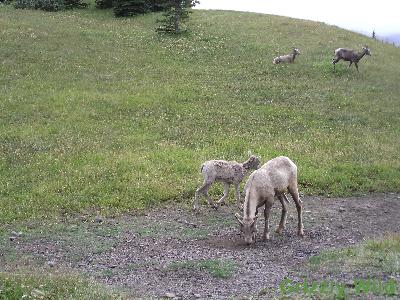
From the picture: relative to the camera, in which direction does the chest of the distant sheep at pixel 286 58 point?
to the viewer's right

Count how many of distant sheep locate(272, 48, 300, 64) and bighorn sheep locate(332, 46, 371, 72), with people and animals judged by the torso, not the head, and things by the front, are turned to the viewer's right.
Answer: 2

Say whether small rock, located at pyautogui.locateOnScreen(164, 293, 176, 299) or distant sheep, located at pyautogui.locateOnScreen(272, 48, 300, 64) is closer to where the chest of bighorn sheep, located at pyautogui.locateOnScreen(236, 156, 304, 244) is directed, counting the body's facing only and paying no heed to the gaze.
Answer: the small rock

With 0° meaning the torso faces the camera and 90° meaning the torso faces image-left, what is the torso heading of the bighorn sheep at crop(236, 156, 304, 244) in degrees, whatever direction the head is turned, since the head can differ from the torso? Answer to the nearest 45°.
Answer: approximately 45°

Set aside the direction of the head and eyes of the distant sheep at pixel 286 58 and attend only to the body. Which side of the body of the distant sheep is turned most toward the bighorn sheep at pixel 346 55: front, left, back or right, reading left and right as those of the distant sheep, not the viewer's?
front

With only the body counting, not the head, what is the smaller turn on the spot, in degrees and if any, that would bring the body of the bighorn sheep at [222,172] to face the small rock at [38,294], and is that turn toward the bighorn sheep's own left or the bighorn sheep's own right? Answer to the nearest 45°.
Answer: approximately 90° to the bighorn sheep's own right

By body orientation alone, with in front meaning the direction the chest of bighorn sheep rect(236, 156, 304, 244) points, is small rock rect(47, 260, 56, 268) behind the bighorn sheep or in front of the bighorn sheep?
in front

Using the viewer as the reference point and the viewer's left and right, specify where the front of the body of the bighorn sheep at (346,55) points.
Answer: facing to the right of the viewer

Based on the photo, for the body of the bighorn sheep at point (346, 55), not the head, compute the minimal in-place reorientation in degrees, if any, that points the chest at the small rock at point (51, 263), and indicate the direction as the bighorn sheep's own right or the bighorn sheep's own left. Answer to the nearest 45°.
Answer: approximately 90° to the bighorn sheep's own right

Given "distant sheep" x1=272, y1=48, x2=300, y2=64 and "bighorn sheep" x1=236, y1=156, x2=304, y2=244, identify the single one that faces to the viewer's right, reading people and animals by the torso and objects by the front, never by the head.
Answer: the distant sheep

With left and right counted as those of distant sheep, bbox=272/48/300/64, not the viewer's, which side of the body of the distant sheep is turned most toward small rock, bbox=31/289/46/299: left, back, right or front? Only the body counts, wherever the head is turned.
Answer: right

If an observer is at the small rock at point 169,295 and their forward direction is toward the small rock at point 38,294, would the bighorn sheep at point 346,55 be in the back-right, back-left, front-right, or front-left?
back-right

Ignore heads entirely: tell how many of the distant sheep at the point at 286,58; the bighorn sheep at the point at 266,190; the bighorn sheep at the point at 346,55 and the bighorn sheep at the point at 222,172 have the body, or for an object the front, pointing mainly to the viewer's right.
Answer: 3

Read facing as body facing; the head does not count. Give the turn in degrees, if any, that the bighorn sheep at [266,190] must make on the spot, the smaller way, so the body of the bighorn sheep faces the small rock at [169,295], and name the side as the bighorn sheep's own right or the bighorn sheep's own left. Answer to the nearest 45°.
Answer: approximately 45° to the bighorn sheep's own left

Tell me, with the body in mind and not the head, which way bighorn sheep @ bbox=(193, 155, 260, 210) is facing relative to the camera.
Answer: to the viewer's right

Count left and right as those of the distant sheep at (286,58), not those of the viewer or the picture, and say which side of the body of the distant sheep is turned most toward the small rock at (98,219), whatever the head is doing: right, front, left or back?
right
